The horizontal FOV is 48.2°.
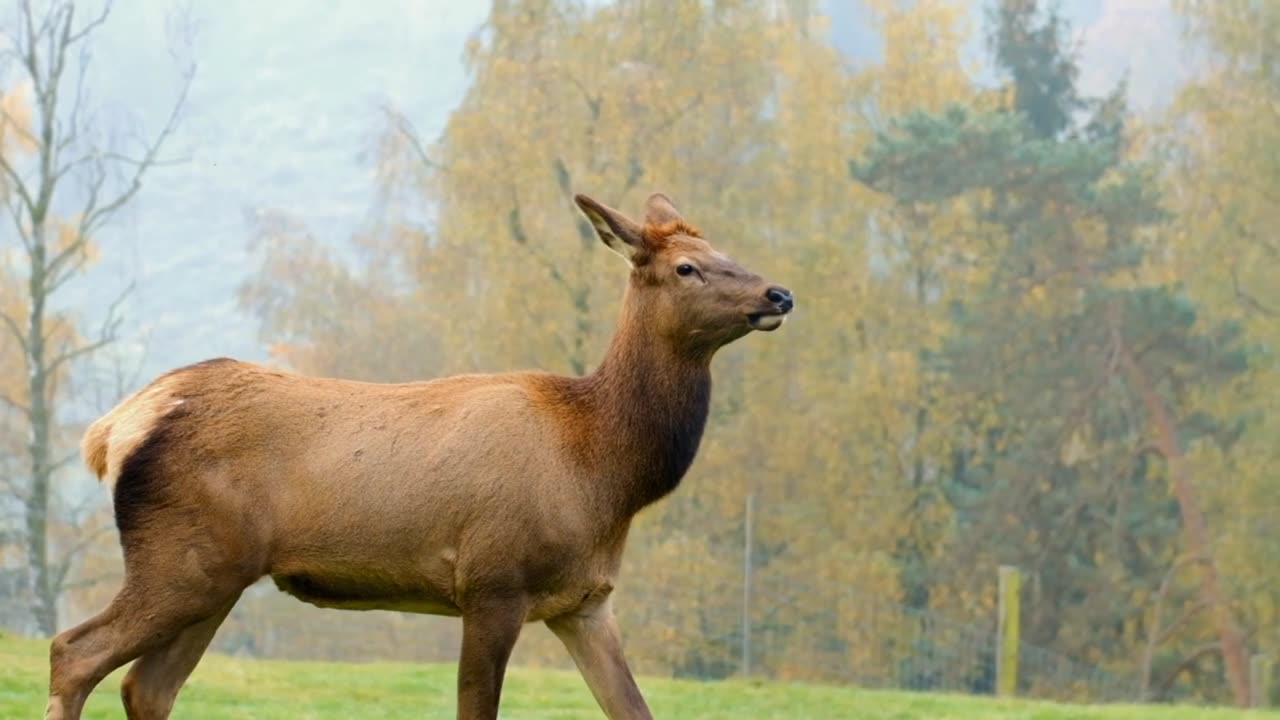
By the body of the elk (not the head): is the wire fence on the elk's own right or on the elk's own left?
on the elk's own left

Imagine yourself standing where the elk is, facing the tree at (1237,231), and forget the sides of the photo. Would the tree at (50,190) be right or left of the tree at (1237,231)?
left

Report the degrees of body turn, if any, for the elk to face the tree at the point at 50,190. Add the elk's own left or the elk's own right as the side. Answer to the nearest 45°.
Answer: approximately 90° to the elk's own left

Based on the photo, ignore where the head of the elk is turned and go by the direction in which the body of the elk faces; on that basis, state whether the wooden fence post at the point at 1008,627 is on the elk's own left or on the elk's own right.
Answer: on the elk's own left

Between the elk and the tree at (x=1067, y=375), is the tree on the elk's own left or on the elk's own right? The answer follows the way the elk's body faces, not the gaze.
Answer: on the elk's own left

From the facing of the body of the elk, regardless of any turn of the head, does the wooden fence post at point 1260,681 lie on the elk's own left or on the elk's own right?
on the elk's own left

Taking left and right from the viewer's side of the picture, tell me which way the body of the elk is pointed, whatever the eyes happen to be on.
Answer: facing to the right of the viewer
